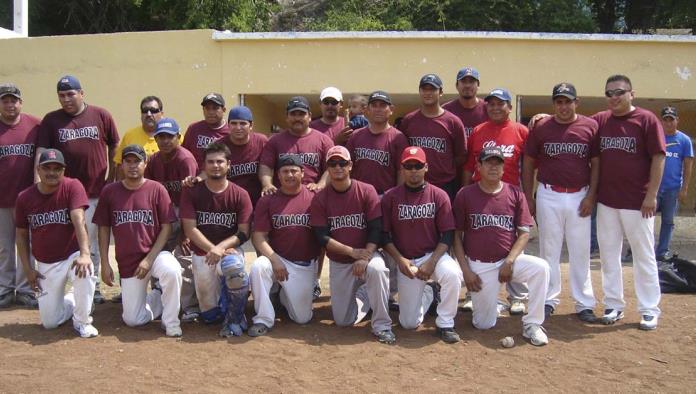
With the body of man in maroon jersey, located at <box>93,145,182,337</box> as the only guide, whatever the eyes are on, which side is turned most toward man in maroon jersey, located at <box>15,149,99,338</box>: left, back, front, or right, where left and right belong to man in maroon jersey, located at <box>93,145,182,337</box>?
right

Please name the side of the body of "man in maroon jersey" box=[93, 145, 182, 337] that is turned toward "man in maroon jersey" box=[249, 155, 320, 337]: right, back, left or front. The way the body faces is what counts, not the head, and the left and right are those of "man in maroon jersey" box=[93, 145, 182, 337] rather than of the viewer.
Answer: left

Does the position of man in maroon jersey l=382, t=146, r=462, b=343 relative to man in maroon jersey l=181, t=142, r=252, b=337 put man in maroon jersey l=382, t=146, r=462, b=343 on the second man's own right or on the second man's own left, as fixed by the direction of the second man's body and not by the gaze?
on the second man's own left

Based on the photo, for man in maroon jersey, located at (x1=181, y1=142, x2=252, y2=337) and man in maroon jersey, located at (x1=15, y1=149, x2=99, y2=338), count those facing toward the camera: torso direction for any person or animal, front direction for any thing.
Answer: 2

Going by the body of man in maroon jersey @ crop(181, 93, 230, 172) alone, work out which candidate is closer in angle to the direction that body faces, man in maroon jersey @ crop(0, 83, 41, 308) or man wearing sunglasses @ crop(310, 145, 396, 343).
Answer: the man wearing sunglasses

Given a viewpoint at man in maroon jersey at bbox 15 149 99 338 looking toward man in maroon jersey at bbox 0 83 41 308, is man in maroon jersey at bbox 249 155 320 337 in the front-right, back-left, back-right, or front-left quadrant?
back-right

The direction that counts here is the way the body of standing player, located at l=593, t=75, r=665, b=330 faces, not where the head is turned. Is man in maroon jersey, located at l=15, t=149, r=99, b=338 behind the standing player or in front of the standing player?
in front
